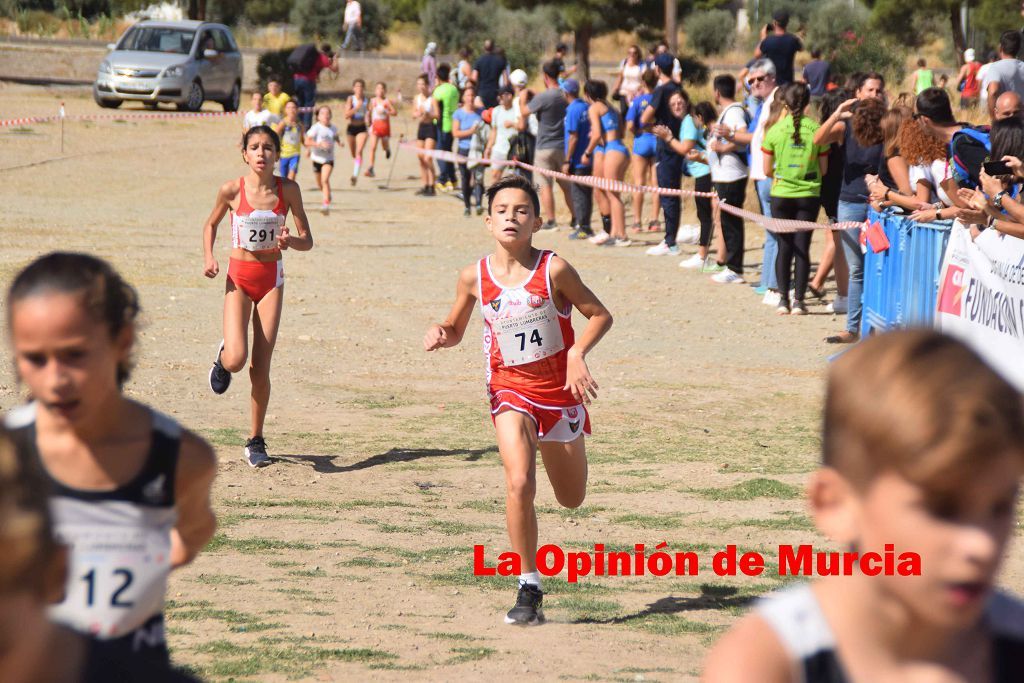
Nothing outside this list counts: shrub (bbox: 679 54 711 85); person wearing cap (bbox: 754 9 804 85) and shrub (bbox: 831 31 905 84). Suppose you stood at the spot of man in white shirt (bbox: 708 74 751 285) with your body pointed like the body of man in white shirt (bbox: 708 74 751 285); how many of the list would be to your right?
3

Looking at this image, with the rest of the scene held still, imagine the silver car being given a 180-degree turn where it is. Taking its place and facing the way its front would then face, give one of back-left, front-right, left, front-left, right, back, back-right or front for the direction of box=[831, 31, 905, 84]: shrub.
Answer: front-right

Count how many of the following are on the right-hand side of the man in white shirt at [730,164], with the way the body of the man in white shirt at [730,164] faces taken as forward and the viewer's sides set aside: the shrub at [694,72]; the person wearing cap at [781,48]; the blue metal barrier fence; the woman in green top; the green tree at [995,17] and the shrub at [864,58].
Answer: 4

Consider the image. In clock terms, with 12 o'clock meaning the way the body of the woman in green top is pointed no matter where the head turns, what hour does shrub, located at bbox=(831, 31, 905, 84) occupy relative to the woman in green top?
The shrub is roughly at 12 o'clock from the woman in green top.

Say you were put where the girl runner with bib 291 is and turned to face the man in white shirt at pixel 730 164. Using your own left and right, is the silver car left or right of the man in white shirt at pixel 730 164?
left

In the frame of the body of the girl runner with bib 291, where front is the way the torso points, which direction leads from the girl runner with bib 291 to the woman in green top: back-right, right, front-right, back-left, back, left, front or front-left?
back-left

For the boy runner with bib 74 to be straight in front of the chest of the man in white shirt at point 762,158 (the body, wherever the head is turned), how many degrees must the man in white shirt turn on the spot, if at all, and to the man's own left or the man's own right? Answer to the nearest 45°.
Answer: approximately 45° to the man's own left

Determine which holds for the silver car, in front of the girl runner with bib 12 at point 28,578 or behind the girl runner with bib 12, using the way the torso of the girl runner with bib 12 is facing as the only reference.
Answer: behind

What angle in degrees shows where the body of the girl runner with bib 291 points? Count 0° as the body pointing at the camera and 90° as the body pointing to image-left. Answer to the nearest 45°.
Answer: approximately 0°

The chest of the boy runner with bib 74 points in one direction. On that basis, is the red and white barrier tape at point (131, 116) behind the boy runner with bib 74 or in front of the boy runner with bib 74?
behind
